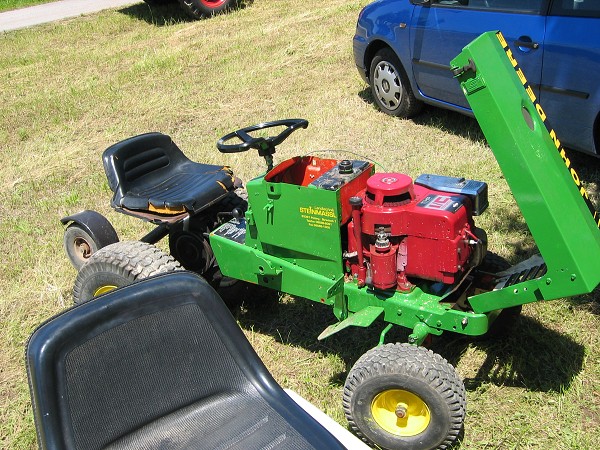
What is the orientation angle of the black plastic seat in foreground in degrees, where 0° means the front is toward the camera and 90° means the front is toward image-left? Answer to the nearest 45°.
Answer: approximately 315°

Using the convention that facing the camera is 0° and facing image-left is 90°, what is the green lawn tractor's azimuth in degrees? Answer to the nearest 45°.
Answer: approximately 315°

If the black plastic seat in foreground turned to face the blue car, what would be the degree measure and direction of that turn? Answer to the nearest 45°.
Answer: approximately 90° to its left

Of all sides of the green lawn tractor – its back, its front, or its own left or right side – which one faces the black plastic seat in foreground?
right
